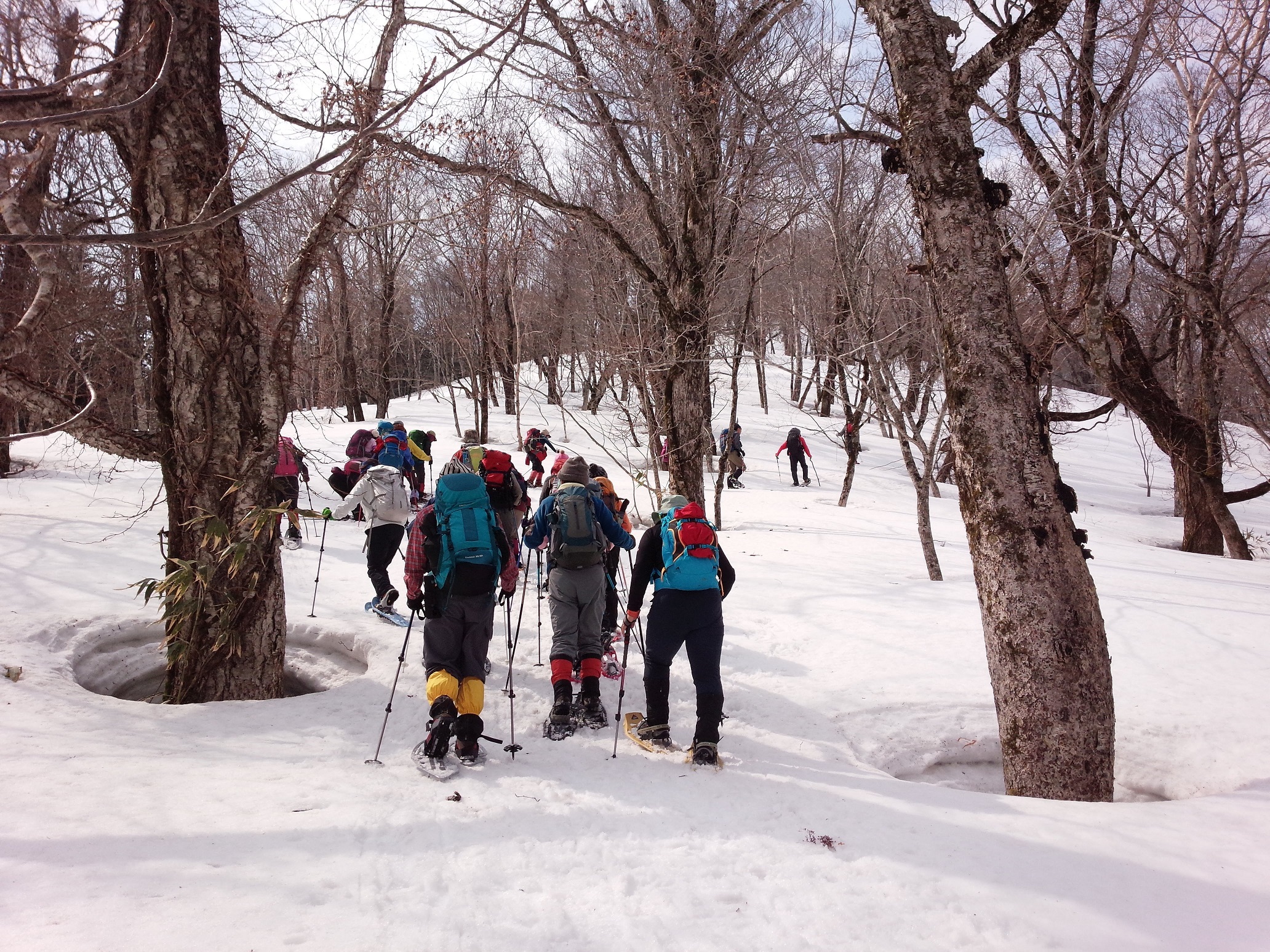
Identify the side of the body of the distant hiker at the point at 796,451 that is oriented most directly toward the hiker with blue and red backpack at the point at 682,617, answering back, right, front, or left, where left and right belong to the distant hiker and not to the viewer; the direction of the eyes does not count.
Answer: back

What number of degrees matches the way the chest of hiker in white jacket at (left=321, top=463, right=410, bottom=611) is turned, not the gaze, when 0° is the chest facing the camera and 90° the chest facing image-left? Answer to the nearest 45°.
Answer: approximately 135°

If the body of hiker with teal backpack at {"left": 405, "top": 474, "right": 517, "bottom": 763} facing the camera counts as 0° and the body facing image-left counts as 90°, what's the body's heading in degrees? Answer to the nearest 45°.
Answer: approximately 180°

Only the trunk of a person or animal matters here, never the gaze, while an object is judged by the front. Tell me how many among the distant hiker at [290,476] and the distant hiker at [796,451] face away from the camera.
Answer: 2

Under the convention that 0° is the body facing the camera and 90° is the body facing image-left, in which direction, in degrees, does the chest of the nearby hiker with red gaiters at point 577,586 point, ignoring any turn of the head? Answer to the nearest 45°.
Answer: approximately 180°

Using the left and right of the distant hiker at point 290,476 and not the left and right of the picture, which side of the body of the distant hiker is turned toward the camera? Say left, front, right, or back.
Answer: back

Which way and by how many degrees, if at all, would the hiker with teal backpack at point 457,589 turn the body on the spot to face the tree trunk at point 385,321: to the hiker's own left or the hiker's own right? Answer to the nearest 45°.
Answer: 0° — they already face it

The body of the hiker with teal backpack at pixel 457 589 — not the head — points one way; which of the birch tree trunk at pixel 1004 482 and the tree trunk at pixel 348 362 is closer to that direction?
the tree trunk

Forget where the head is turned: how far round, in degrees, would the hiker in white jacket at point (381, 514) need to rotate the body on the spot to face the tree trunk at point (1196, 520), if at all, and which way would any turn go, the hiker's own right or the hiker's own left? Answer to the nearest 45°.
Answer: approximately 135° to the hiker's own right

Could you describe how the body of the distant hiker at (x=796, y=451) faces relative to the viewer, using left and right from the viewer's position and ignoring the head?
facing away from the viewer
